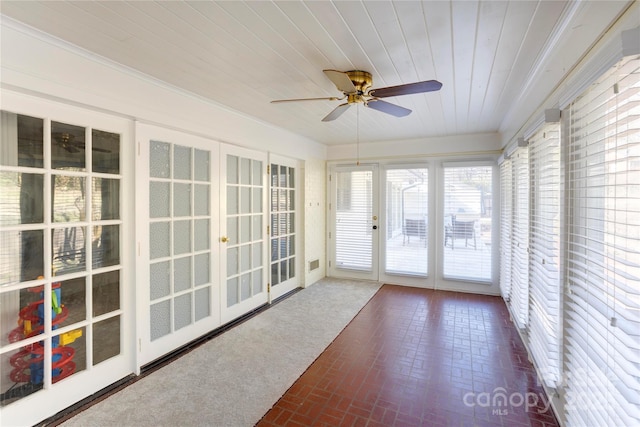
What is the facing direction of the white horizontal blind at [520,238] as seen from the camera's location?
facing to the left of the viewer

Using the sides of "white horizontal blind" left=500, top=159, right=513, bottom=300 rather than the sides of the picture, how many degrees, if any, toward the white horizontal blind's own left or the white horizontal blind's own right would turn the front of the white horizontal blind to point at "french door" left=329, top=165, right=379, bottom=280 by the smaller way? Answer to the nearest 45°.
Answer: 0° — it already faces it

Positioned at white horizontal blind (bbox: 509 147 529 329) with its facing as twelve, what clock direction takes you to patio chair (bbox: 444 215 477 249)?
The patio chair is roughly at 2 o'clock from the white horizontal blind.

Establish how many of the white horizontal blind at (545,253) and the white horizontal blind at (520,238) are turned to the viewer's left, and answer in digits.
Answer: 2

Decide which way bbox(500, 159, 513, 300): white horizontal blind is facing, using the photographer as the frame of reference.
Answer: facing to the left of the viewer

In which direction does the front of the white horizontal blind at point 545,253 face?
to the viewer's left

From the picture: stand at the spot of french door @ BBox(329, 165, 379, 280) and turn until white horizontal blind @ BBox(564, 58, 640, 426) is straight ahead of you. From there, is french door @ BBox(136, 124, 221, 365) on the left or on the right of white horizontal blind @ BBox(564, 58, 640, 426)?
right

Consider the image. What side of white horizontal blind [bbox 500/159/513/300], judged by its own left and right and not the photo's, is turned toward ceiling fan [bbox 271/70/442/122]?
left

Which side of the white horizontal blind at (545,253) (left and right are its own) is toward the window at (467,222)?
right

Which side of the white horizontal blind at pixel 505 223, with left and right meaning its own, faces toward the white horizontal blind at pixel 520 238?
left
